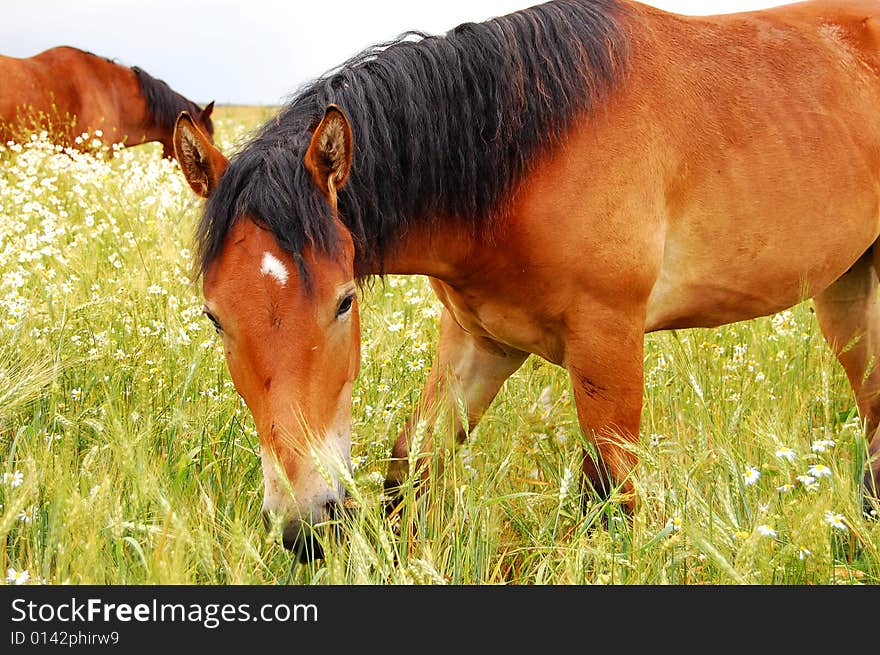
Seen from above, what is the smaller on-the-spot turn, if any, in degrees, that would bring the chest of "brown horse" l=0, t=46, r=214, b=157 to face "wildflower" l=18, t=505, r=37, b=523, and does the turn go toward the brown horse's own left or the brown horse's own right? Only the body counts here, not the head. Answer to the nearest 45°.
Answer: approximately 90° to the brown horse's own right

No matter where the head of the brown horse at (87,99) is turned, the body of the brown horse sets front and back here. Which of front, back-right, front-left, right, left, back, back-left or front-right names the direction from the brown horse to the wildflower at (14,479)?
right

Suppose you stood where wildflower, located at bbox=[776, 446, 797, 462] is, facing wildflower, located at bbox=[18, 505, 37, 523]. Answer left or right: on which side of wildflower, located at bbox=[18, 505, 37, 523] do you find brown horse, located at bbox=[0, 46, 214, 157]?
right

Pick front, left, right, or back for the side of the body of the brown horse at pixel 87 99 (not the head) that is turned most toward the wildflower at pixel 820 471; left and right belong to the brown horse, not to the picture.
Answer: right

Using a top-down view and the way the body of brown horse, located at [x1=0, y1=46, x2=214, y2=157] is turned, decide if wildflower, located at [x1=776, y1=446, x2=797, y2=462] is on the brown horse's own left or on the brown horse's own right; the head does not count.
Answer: on the brown horse's own right

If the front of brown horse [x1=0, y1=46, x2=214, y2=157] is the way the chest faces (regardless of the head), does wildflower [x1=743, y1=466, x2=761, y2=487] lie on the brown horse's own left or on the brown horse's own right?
on the brown horse's own right

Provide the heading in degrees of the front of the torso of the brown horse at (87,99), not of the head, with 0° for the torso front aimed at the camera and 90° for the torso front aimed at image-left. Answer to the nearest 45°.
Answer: approximately 270°

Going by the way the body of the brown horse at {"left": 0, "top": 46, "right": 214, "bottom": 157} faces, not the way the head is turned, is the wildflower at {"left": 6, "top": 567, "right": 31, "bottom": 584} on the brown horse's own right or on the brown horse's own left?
on the brown horse's own right

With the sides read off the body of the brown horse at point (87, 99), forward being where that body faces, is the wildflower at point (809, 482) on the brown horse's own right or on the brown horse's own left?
on the brown horse's own right
